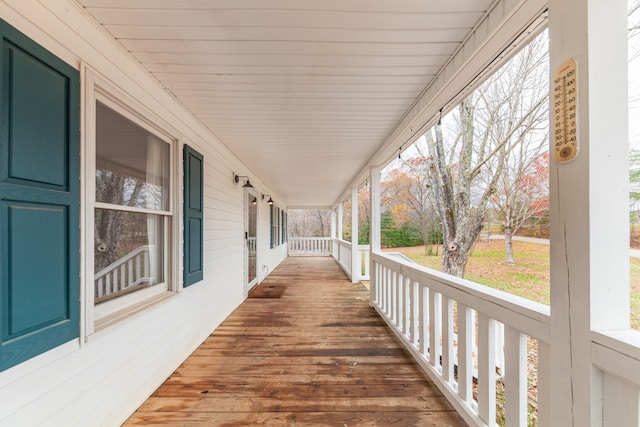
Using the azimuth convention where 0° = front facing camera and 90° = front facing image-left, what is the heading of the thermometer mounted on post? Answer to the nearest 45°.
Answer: approximately 45°

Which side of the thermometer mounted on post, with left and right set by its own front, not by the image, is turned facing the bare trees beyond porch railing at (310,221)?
right

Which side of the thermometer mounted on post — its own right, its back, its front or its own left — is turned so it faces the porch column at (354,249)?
right

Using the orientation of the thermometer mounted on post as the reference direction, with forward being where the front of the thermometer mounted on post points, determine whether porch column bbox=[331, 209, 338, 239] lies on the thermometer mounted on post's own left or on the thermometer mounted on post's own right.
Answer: on the thermometer mounted on post's own right

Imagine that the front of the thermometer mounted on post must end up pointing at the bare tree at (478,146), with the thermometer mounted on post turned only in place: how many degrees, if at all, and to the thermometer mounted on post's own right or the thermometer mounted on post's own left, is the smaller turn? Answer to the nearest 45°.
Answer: approximately 135° to the thermometer mounted on post's own right
